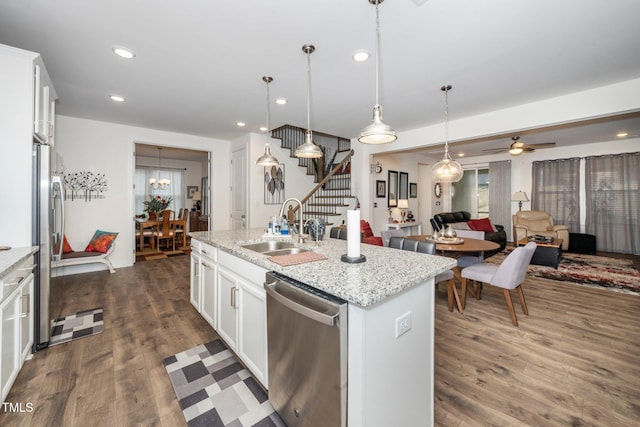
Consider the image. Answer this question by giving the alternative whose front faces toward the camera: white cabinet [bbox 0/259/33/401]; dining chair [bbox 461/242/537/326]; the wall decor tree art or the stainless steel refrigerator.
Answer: the wall decor tree art

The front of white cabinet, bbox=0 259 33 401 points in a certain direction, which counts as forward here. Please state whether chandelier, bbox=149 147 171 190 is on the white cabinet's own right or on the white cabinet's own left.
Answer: on the white cabinet's own left

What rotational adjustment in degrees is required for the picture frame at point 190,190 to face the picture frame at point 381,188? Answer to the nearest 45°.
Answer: approximately 45° to its left

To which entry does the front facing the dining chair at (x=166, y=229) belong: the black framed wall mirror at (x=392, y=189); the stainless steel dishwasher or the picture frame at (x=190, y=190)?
the picture frame at (x=190, y=190)

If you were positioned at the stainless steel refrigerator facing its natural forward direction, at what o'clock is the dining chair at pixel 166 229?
The dining chair is roughly at 10 o'clock from the stainless steel refrigerator.

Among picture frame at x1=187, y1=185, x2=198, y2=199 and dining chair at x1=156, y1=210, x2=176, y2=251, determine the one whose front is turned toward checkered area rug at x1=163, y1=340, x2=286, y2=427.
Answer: the picture frame

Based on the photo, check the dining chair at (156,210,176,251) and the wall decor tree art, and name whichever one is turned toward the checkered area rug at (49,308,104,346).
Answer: the wall decor tree art

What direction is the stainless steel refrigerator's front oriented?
to the viewer's right

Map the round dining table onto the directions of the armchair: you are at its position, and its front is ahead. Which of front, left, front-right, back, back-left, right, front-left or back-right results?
front-right

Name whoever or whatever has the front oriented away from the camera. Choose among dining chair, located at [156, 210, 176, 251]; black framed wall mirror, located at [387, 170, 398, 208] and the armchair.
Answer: the dining chair

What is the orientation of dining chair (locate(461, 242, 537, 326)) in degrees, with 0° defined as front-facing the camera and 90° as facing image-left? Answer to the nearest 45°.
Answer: approximately 135°

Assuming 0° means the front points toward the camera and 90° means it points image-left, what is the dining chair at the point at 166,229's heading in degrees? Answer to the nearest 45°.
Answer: approximately 180°

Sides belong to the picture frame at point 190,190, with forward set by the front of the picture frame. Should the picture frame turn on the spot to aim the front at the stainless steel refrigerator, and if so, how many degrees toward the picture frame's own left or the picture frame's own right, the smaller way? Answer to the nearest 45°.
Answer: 0° — it already faces it

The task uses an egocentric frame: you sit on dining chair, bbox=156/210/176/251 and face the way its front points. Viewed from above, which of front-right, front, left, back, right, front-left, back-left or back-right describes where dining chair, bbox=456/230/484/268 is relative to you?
back-right

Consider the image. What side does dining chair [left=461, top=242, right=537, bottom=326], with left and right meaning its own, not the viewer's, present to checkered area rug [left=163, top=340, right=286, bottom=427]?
left
